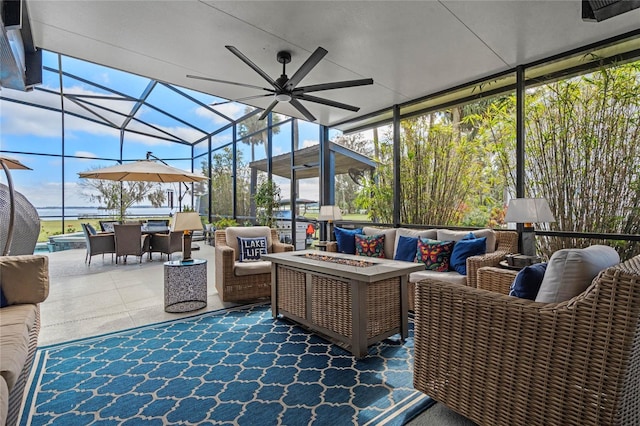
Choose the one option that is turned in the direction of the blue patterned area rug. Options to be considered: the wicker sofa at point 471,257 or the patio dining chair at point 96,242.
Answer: the wicker sofa

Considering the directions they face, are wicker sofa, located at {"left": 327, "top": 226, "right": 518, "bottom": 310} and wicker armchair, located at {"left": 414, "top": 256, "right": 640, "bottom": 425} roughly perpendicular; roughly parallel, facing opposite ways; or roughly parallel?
roughly perpendicular

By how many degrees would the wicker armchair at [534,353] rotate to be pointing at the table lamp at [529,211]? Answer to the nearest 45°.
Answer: approximately 45° to its right

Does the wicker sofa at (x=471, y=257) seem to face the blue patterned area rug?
yes

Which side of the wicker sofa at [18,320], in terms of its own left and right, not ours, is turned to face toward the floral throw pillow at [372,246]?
front

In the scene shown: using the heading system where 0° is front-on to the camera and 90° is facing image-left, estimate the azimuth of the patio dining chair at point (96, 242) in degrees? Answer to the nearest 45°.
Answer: approximately 225°

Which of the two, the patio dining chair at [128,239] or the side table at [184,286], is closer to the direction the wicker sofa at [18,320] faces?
the side table

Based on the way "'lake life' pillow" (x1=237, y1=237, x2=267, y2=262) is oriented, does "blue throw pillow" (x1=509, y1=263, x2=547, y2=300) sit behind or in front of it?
in front

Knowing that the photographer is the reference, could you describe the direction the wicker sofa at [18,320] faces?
facing to the right of the viewer

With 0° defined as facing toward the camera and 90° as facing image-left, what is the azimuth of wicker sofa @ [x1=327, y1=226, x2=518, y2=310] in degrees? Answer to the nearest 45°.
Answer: approximately 45°

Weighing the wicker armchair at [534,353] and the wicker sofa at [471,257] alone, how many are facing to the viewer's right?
0

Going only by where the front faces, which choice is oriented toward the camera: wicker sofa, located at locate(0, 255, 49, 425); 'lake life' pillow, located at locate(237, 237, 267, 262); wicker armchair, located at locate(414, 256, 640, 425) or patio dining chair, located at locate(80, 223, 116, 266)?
the 'lake life' pillow

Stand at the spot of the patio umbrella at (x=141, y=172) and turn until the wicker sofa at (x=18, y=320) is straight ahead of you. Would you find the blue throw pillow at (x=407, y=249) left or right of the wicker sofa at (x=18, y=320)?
left

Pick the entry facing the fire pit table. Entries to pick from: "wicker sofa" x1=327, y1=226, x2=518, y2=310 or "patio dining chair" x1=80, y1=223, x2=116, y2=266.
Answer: the wicker sofa
